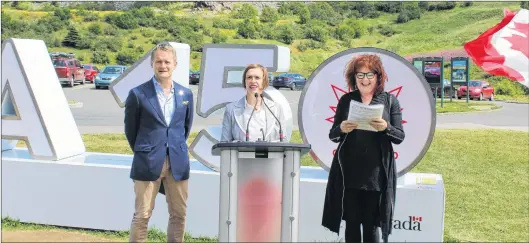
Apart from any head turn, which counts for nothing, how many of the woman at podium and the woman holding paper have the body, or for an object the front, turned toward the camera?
2

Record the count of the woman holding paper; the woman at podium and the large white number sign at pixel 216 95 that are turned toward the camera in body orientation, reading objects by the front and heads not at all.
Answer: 3

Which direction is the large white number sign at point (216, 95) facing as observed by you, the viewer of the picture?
facing the viewer

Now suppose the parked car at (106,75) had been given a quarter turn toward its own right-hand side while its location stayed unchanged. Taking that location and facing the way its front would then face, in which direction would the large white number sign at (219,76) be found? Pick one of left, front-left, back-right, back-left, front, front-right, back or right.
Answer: back-left

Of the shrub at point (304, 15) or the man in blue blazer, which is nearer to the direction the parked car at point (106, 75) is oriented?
the man in blue blazer

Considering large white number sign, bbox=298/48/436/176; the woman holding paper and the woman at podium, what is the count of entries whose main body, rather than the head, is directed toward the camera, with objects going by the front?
3

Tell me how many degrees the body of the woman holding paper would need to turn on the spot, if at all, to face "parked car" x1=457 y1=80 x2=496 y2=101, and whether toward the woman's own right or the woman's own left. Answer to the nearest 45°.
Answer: approximately 180°

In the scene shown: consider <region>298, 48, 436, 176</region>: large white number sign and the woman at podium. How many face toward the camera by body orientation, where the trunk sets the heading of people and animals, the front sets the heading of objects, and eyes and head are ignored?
2

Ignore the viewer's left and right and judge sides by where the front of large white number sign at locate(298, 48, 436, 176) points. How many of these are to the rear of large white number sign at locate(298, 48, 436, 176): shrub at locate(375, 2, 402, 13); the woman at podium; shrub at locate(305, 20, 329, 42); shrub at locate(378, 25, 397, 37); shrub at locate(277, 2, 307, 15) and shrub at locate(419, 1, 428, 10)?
5
